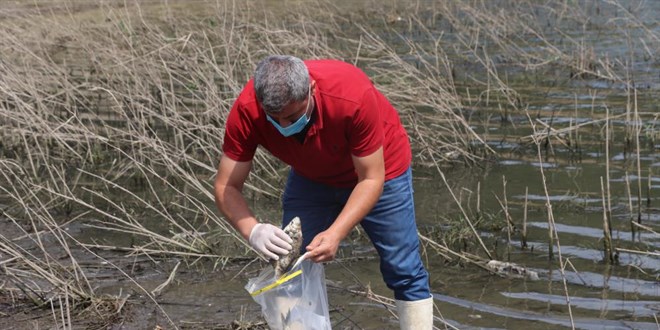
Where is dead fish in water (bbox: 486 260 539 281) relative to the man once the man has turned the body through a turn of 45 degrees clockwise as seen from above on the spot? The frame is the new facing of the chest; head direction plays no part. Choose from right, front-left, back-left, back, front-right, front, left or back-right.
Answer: back-right

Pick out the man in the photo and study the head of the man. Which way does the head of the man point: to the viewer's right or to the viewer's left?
to the viewer's left

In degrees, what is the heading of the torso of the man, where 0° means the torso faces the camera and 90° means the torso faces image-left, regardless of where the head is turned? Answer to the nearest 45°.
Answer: approximately 45°
